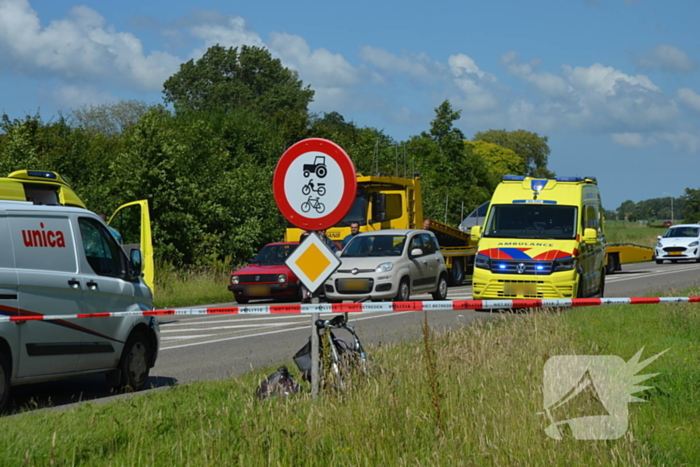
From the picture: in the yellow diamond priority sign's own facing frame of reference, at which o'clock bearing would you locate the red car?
The red car is roughly at 6 o'clock from the yellow diamond priority sign.

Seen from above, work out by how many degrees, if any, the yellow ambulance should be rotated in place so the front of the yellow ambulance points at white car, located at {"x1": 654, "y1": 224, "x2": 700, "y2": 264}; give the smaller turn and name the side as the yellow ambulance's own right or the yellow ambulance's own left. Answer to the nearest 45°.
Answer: approximately 180°

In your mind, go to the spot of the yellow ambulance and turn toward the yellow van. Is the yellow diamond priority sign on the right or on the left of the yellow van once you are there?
left

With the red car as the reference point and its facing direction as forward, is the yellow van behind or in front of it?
in front

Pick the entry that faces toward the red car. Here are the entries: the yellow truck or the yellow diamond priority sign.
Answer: the yellow truck

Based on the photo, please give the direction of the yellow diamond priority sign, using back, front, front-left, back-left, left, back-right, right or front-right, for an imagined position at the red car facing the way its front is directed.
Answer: front-left

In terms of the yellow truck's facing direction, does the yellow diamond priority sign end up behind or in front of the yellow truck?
in front

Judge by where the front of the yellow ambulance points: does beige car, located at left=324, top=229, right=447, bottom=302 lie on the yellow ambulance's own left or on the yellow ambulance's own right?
on the yellow ambulance's own right

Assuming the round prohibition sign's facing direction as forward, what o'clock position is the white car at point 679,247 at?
The white car is roughly at 7 o'clock from the round prohibition sign.

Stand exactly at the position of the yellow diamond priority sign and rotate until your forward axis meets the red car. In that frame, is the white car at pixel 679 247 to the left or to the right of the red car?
right

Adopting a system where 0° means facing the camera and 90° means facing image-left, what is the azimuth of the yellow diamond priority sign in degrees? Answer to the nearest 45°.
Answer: approximately 0°

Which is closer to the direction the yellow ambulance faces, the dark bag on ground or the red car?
the dark bag on ground
